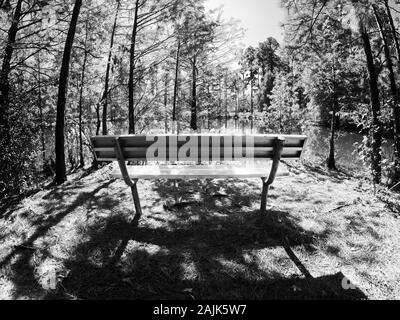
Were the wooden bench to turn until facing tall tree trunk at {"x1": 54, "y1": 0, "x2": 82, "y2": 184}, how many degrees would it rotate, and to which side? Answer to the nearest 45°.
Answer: approximately 45° to its left

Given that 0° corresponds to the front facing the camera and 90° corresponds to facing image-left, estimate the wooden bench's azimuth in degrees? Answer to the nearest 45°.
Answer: approximately 180°
